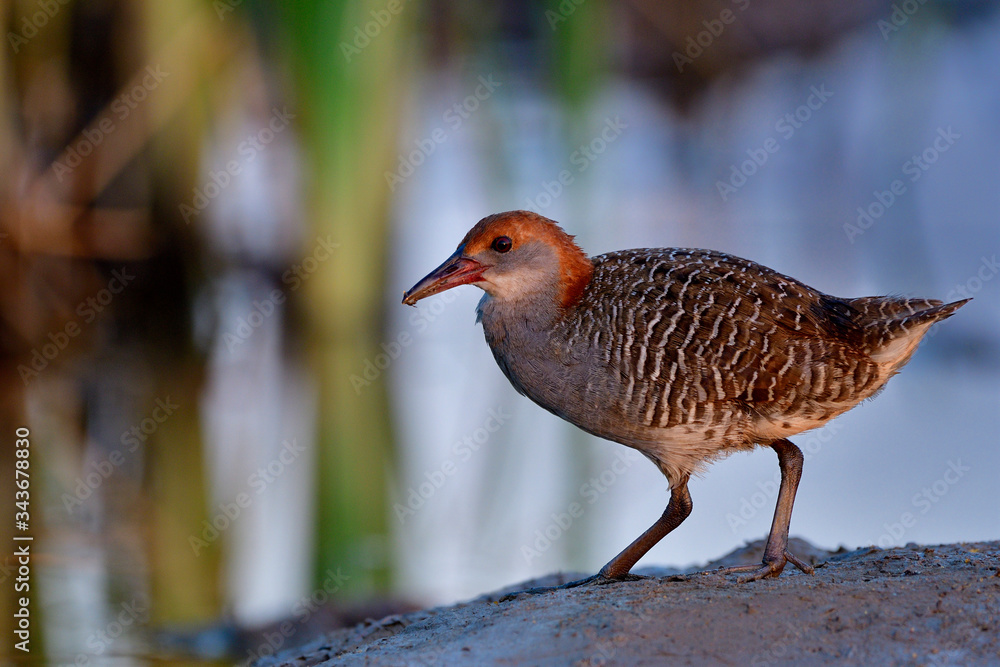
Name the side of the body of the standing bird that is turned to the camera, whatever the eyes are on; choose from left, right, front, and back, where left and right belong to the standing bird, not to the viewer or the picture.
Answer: left

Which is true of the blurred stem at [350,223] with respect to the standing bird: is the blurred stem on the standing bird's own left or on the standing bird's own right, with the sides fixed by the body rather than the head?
on the standing bird's own right
